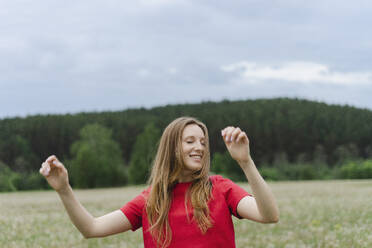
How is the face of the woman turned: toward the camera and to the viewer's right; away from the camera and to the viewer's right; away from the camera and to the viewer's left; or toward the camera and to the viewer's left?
toward the camera and to the viewer's right

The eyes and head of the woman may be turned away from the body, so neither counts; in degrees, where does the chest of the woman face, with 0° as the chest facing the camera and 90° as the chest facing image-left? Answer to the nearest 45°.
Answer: approximately 0°
